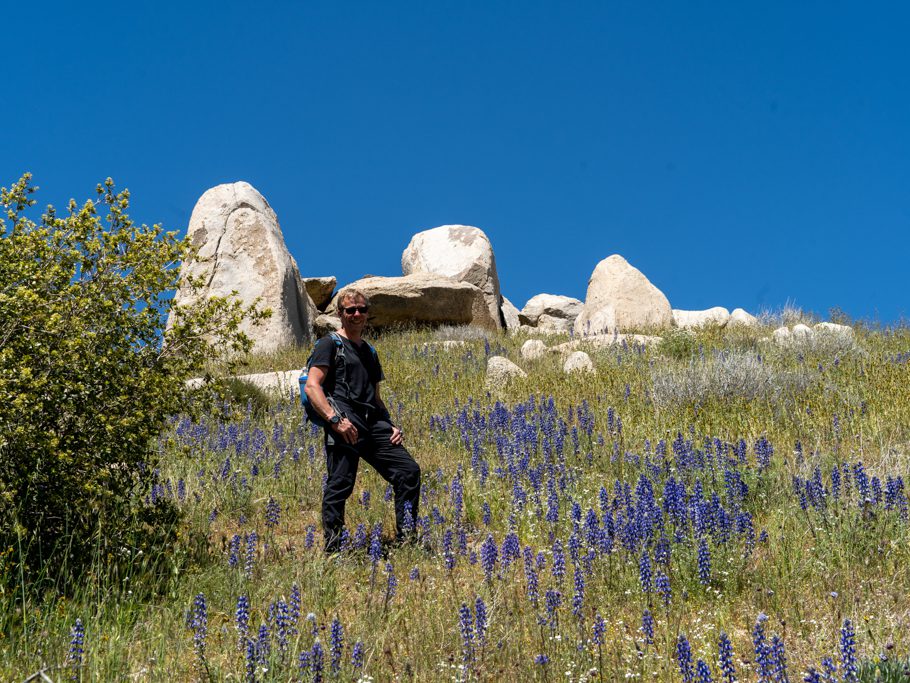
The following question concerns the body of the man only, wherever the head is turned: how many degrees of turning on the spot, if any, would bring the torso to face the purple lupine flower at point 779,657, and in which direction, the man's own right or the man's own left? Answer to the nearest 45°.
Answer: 0° — they already face it

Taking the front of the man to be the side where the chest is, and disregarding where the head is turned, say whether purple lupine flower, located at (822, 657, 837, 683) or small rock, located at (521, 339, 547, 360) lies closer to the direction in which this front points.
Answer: the purple lupine flower

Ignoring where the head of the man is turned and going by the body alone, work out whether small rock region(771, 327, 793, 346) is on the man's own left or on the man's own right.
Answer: on the man's own left

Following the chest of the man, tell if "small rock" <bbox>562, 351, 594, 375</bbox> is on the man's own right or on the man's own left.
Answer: on the man's own left

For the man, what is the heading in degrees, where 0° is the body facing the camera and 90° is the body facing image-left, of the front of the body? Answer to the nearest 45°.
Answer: approximately 315°

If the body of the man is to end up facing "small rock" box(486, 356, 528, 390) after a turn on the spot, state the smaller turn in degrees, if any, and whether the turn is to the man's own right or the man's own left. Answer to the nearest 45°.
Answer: approximately 135° to the man's own left

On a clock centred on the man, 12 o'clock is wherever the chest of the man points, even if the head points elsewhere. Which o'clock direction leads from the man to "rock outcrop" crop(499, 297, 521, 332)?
The rock outcrop is roughly at 8 o'clock from the man.

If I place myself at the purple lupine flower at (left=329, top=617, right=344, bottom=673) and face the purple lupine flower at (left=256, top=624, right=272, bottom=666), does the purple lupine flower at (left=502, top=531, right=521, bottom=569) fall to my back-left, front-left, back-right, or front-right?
back-right

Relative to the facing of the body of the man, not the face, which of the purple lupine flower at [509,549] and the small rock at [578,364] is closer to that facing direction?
the purple lupine flower

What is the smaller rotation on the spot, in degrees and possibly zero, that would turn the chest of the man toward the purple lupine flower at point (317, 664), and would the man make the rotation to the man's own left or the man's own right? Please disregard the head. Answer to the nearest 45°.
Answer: approximately 45° to the man's own right

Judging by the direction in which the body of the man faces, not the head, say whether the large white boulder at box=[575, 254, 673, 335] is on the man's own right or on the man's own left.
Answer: on the man's own left

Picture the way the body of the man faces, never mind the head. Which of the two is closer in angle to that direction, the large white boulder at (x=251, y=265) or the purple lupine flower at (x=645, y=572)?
the purple lupine flower
